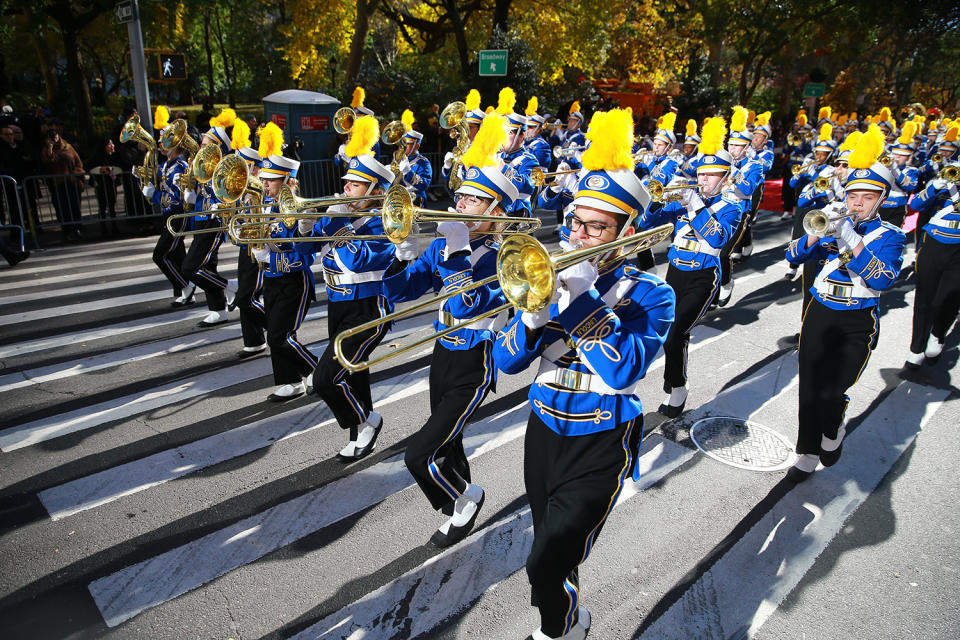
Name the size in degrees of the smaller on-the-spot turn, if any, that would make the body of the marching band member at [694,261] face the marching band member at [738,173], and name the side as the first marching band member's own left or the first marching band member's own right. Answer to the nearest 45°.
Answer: approximately 135° to the first marching band member's own right

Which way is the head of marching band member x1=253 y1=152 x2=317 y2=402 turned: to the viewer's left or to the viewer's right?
to the viewer's left

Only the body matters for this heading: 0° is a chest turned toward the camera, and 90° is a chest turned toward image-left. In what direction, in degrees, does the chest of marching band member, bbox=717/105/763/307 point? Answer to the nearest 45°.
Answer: approximately 45°

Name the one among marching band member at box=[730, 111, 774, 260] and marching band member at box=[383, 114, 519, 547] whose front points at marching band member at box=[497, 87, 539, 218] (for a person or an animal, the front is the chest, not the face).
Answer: marching band member at box=[730, 111, 774, 260]
